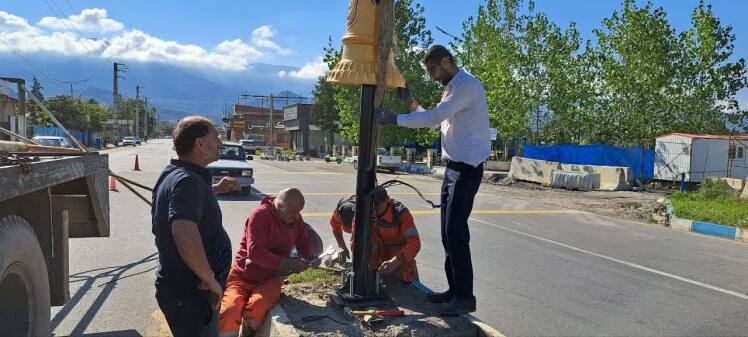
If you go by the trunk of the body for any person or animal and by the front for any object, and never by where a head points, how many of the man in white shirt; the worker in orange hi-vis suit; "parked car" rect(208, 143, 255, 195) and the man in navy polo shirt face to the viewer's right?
1

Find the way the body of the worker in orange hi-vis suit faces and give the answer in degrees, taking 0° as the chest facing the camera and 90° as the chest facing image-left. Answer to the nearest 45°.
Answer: approximately 45°

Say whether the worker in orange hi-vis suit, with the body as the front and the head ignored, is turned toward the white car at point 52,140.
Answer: no

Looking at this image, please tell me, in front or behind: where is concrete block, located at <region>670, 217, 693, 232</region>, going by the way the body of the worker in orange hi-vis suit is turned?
behind

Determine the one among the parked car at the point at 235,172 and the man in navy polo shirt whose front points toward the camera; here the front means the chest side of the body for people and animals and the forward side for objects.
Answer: the parked car

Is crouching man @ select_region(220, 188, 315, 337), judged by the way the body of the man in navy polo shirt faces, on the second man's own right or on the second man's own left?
on the second man's own left

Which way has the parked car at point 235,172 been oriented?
toward the camera

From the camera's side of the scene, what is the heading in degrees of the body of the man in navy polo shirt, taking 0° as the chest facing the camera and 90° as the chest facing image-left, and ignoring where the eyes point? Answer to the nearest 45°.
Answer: approximately 270°

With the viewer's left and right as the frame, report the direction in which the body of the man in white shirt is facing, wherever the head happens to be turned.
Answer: facing to the left of the viewer

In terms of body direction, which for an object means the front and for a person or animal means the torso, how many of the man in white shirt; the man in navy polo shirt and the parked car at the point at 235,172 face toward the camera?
1

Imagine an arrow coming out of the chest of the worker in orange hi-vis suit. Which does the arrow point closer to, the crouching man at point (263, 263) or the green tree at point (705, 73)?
the crouching man

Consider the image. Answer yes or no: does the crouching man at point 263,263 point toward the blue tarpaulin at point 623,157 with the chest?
no

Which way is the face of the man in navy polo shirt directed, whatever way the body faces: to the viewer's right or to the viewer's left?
to the viewer's right

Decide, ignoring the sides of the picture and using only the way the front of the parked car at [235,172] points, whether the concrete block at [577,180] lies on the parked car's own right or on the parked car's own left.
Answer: on the parked car's own left
